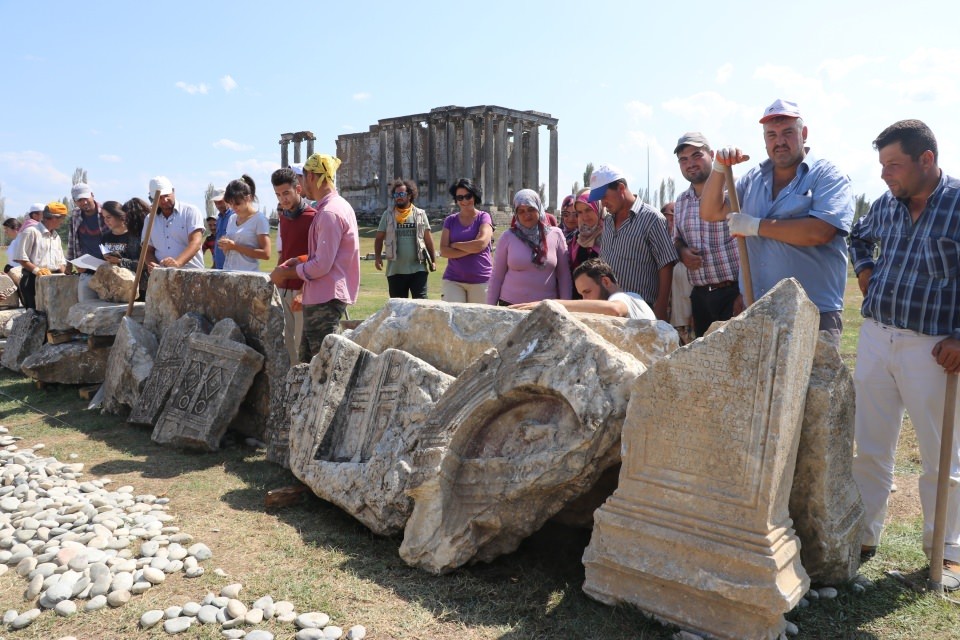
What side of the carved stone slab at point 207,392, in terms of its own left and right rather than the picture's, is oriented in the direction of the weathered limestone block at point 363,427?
left

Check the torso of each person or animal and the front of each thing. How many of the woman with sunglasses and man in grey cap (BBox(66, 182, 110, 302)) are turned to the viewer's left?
0

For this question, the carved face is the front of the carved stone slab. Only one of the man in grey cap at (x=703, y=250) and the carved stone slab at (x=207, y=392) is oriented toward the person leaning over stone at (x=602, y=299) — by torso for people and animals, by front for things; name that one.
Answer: the man in grey cap

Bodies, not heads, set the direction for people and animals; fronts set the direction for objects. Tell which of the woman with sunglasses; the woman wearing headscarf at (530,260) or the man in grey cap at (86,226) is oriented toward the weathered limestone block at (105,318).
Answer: the man in grey cap

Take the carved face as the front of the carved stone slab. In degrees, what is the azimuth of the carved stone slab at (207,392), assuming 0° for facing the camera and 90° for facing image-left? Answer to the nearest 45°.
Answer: approximately 45°

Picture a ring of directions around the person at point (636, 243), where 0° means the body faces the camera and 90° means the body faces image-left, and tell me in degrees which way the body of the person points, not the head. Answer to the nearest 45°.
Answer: approximately 45°

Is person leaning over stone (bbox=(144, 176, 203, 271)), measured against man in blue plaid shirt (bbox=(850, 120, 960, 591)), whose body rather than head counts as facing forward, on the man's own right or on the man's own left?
on the man's own right

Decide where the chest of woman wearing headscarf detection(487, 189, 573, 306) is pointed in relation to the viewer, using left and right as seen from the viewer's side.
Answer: facing the viewer

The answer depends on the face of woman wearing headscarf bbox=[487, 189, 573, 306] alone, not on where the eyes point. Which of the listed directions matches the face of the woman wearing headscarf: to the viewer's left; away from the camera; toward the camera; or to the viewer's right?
toward the camera

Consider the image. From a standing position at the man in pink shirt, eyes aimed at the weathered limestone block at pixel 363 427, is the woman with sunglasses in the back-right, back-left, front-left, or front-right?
back-left

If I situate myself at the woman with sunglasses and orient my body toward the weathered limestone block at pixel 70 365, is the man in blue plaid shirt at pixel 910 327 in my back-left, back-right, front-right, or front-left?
back-left

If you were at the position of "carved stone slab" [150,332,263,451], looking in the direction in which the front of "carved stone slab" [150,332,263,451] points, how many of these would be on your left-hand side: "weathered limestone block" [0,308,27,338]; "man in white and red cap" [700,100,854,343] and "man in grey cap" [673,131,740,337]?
2

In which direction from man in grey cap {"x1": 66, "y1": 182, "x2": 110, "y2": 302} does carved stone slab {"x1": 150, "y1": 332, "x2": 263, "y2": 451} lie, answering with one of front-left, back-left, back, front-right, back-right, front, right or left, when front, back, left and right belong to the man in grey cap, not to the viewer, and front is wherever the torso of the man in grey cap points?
front

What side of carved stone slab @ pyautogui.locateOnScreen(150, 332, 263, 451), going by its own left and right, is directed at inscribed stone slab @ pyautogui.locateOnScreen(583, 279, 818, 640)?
left

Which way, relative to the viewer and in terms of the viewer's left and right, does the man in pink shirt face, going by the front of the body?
facing to the left of the viewer

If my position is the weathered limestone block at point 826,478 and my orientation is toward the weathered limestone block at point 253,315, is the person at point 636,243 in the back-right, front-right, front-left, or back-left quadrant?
front-right

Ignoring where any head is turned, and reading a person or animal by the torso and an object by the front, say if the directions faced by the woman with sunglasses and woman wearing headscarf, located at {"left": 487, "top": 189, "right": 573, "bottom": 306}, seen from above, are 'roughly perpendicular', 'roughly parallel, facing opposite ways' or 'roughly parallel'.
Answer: roughly parallel

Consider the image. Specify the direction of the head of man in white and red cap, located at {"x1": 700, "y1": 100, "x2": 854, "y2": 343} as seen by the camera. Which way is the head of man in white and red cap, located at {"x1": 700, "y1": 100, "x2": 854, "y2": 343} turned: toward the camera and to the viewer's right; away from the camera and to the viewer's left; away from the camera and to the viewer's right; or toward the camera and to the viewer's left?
toward the camera and to the viewer's left

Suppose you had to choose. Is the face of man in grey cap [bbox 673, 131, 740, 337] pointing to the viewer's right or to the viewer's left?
to the viewer's left
